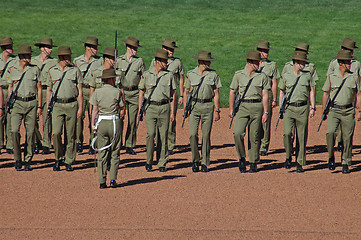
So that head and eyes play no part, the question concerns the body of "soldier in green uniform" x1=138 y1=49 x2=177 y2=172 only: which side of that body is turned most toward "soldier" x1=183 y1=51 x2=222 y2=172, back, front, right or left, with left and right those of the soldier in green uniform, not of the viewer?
left

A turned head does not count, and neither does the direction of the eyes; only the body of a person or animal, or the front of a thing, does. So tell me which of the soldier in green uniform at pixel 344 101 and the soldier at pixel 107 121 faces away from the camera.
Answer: the soldier

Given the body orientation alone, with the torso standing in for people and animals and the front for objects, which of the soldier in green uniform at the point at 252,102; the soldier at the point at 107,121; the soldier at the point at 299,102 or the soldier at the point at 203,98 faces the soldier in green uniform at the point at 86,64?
the soldier at the point at 107,121

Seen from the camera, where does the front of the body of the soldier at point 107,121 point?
away from the camera

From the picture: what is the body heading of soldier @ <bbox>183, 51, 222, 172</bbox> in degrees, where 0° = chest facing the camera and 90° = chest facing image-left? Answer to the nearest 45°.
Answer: approximately 0°

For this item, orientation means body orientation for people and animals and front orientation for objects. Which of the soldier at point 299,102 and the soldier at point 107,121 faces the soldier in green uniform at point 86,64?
the soldier at point 107,121

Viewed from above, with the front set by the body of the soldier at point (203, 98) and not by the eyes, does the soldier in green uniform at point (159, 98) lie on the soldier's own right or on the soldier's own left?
on the soldier's own right

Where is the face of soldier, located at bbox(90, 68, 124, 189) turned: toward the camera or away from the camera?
away from the camera

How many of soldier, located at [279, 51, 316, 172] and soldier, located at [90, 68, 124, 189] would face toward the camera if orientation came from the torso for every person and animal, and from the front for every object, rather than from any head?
1

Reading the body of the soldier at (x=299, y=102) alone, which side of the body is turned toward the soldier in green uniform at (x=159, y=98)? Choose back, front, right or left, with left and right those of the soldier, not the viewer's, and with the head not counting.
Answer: right

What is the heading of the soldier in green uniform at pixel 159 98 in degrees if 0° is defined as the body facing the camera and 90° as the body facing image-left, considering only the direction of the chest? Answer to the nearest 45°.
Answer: approximately 0°

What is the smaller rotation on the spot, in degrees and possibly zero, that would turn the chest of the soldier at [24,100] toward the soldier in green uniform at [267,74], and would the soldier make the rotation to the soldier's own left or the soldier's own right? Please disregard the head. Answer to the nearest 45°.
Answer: approximately 90° to the soldier's own left
